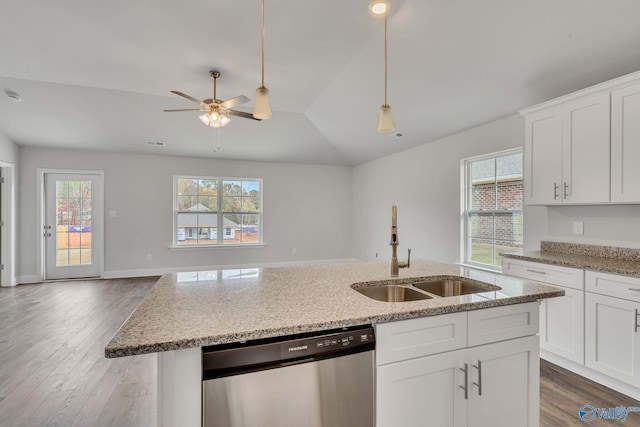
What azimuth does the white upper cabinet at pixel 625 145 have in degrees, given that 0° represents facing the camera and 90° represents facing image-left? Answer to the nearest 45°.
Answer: approximately 45°

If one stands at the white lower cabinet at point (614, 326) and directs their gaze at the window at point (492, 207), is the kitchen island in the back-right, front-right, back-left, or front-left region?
back-left

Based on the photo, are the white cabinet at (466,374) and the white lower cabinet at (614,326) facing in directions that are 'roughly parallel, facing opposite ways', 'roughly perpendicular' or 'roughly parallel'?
roughly perpendicular

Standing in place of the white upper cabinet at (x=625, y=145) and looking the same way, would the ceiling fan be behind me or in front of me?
in front

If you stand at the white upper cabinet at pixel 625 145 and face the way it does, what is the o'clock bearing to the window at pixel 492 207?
The window is roughly at 3 o'clock from the white upper cabinet.

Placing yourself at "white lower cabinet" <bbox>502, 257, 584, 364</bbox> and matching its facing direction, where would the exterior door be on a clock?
The exterior door is roughly at 1 o'clock from the white lower cabinet.

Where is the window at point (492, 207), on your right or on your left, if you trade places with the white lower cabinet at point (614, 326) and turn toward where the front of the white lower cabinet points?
on your right

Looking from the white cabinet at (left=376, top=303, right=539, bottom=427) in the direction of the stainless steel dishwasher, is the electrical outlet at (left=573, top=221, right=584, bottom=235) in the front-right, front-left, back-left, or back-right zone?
back-right

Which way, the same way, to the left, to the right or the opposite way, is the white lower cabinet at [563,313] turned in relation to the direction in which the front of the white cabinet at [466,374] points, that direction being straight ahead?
to the right

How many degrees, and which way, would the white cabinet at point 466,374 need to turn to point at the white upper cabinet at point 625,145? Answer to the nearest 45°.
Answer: approximately 90° to its left
